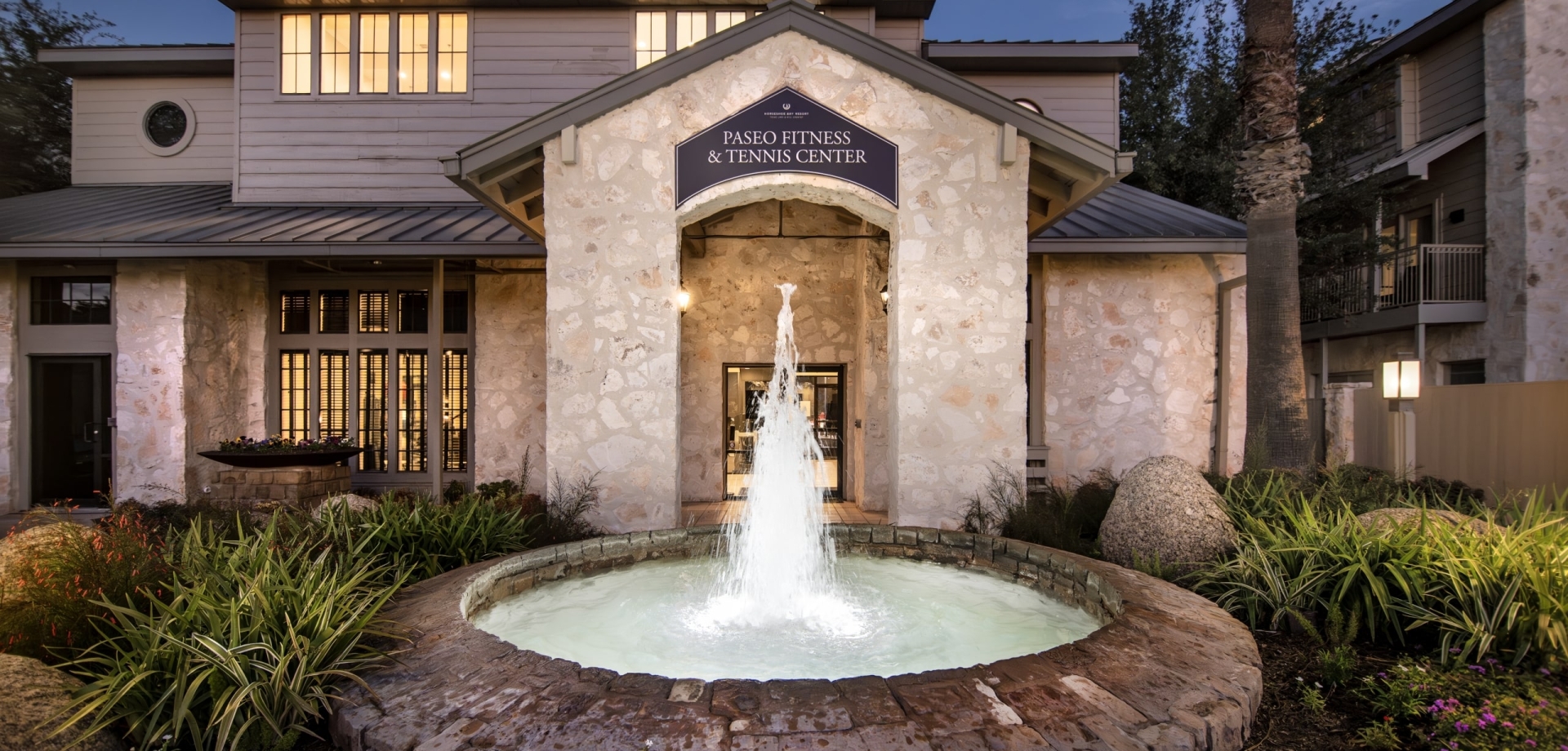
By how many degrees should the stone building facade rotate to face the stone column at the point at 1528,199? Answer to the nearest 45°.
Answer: approximately 90° to its left

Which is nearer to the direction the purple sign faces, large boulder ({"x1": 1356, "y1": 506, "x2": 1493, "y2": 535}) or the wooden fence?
the large boulder

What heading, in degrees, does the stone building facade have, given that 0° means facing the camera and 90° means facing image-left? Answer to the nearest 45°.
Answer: approximately 0°

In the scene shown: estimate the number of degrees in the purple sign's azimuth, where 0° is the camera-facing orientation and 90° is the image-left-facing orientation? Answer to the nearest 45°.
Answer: approximately 0°

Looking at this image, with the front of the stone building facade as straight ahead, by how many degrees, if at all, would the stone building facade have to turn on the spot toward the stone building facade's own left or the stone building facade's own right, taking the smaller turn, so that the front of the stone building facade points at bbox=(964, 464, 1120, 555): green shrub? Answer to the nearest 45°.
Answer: approximately 45° to the stone building facade's own left

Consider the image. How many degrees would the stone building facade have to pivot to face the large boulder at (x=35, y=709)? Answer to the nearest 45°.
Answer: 0° — it already faces it

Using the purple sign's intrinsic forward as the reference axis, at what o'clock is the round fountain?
The round fountain is roughly at 12 o'clock from the purple sign.

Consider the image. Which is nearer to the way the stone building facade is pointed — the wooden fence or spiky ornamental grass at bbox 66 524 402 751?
the spiky ornamental grass

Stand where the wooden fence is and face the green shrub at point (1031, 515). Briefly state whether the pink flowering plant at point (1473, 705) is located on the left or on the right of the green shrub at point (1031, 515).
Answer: left
